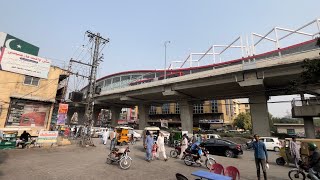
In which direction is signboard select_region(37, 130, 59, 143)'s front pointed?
toward the camera

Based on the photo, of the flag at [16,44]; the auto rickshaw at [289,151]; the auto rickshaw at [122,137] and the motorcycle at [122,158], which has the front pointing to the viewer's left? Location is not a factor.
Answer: the auto rickshaw at [289,151]

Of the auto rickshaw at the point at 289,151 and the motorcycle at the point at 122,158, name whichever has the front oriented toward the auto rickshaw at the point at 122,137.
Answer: the auto rickshaw at the point at 289,151

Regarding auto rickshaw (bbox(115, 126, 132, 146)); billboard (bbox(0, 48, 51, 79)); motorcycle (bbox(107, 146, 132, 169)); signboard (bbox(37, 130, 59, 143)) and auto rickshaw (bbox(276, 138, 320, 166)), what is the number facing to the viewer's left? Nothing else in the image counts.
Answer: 1

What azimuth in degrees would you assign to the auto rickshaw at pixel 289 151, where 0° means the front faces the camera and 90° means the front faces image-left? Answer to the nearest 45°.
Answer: approximately 90°

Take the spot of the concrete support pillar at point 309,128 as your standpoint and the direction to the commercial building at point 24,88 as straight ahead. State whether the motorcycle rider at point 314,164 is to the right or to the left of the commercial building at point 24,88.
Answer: left

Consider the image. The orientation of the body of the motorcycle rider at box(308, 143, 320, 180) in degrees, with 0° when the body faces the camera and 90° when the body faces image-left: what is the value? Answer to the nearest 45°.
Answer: approximately 90°

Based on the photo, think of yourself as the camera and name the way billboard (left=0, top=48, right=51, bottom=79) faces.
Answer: facing the viewer and to the right of the viewer

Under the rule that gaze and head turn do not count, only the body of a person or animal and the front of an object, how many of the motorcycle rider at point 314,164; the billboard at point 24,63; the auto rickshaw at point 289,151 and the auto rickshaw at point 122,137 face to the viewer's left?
2

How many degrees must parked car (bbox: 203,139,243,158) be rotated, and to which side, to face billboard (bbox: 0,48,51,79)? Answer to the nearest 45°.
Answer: approximately 45° to its left

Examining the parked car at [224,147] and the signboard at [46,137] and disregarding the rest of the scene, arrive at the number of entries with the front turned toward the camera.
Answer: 1
